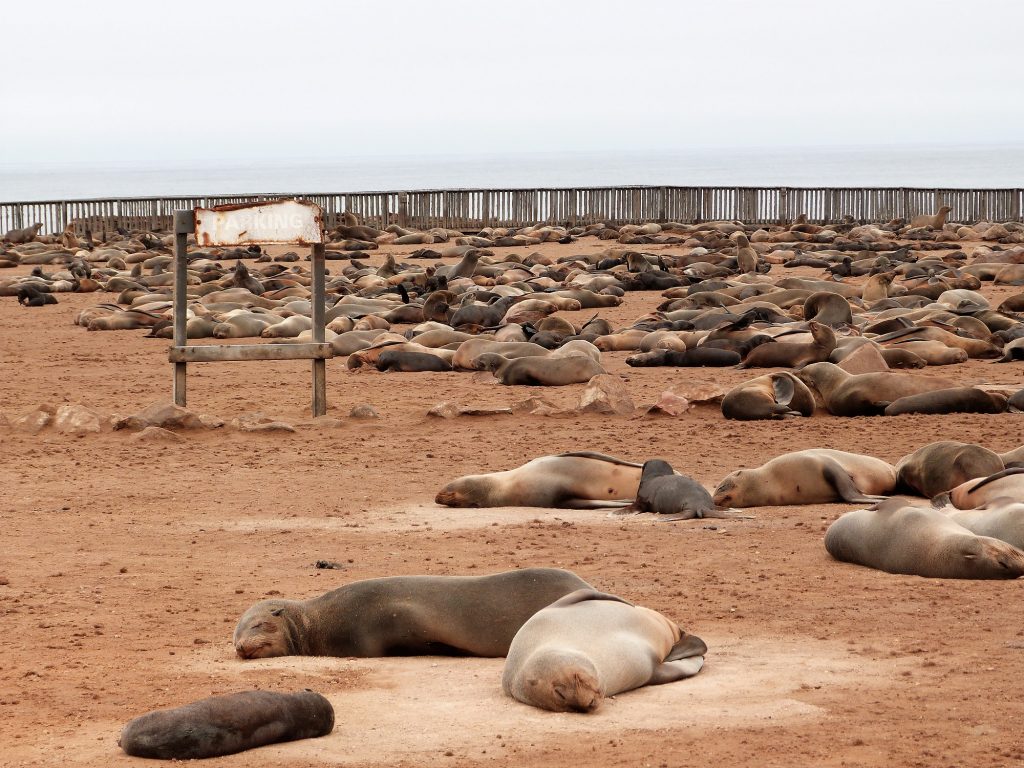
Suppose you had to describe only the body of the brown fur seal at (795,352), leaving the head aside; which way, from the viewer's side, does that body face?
to the viewer's right

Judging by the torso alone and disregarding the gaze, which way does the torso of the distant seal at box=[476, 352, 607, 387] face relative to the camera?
to the viewer's left

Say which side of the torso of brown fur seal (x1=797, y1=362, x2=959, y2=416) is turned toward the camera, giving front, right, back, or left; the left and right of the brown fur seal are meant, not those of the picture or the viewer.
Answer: left

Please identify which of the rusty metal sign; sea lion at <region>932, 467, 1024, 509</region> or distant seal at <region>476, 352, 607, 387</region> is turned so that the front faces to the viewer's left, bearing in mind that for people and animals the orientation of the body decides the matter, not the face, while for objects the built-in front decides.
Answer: the distant seal

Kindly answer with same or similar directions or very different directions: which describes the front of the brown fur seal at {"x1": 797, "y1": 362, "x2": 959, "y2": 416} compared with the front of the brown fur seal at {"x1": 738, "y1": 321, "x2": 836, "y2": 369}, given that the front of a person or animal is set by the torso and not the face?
very different directions

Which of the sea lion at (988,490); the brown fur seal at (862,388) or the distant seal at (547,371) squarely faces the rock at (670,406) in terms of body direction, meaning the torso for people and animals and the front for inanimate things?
the brown fur seal

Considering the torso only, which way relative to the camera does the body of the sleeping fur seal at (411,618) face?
to the viewer's left

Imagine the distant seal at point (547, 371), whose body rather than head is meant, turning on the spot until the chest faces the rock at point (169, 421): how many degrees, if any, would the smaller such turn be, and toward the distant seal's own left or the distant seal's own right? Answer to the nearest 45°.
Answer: approximately 45° to the distant seal's own left

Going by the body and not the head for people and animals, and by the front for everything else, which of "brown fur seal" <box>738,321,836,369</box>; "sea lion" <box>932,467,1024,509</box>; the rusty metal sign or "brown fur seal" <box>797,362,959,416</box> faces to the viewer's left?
"brown fur seal" <box>797,362,959,416</box>

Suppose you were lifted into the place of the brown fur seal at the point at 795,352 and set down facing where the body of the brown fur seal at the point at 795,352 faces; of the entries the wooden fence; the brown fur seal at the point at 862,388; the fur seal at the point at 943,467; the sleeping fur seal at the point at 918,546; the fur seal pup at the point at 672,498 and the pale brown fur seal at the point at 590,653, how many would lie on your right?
5

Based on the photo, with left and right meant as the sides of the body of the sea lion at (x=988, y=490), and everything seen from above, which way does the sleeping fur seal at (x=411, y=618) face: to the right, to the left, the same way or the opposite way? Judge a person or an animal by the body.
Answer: the opposite way

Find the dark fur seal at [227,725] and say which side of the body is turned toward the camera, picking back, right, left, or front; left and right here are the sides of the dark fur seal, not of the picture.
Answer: left
